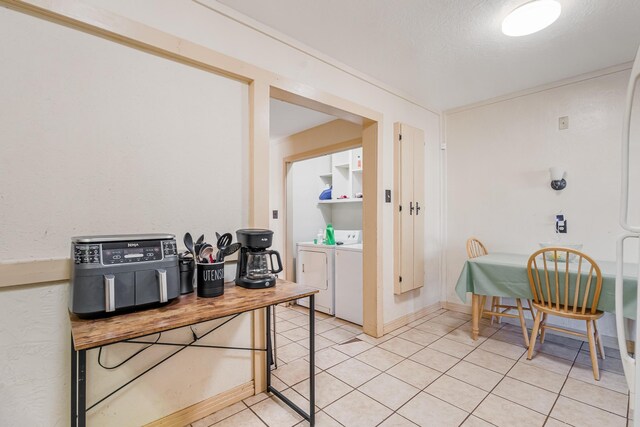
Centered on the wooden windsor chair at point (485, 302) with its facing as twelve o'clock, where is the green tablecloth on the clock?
The green tablecloth is roughly at 1 o'clock from the wooden windsor chair.

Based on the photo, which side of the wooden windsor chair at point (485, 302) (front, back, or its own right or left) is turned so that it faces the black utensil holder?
right

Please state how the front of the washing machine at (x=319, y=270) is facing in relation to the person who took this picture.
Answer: facing the viewer and to the left of the viewer

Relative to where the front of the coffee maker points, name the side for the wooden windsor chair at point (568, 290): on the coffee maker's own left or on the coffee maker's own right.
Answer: on the coffee maker's own left

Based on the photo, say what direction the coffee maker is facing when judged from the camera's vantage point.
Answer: facing the viewer and to the right of the viewer

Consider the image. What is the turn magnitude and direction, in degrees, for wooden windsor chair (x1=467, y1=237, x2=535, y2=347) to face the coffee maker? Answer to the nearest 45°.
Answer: approximately 90° to its right

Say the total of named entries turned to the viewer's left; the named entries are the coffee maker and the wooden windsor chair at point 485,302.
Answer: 0

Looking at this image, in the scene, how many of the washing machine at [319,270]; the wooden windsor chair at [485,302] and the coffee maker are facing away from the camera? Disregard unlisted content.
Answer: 0

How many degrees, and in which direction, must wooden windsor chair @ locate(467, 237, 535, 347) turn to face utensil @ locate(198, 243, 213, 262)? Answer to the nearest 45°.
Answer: approximately 90° to its right
